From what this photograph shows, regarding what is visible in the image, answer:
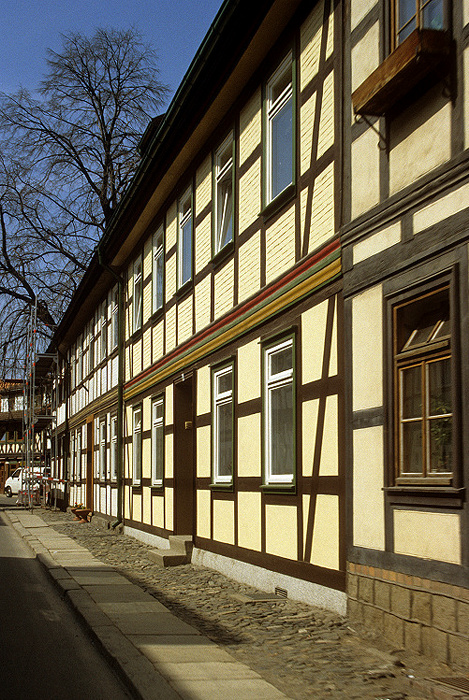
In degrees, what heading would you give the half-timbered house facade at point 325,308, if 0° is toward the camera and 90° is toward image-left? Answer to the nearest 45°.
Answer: approximately 45°

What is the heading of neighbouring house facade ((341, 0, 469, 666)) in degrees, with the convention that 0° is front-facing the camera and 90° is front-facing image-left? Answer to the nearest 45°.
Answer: approximately 45°
